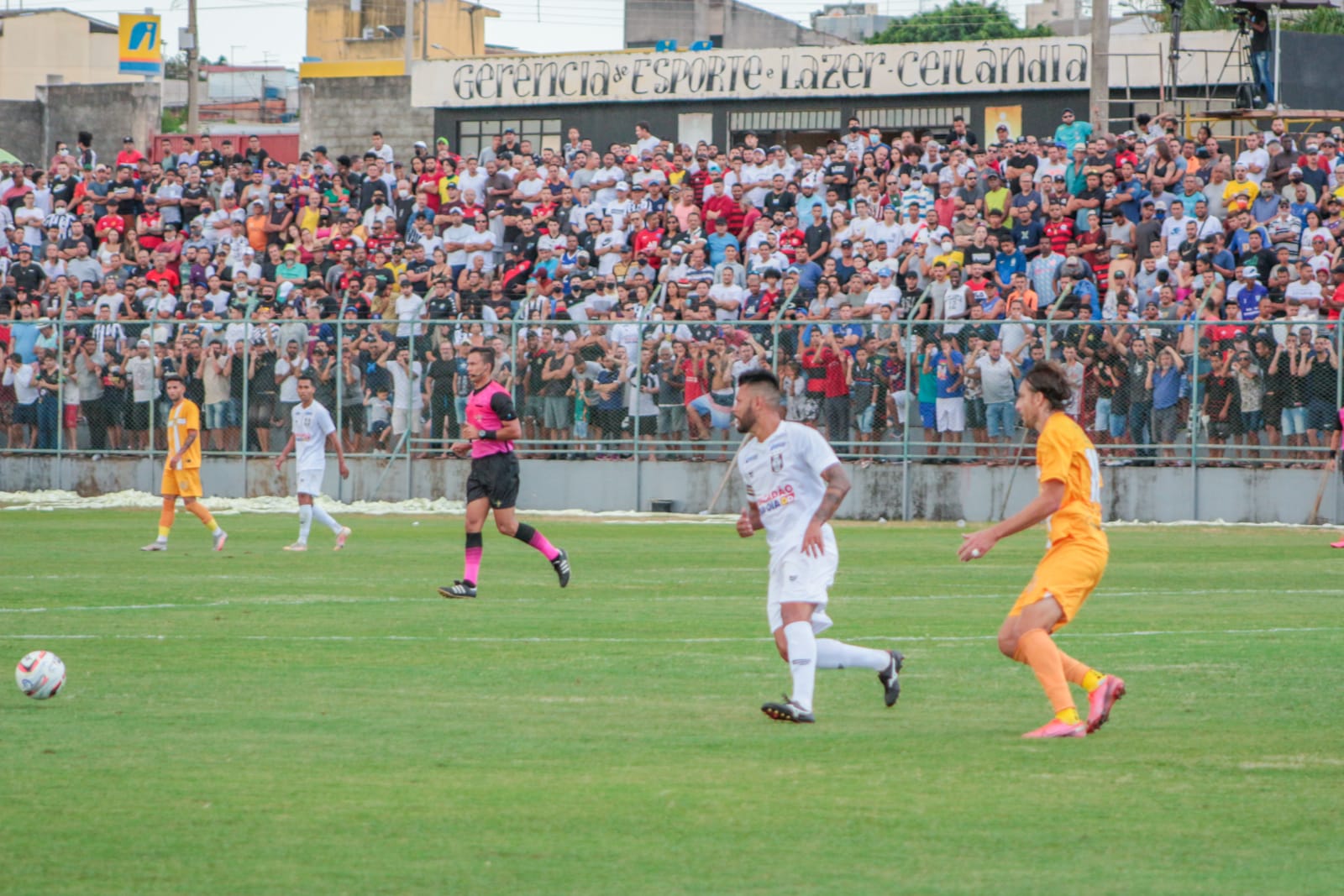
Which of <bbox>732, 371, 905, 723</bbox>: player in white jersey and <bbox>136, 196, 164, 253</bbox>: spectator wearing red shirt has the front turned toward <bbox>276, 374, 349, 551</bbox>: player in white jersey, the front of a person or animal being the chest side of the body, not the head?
the spectator wearing red shirt

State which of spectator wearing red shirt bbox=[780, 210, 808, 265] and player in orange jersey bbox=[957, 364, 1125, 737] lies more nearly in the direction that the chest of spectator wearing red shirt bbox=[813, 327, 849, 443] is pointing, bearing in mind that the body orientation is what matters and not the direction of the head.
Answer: the player in orange jersey

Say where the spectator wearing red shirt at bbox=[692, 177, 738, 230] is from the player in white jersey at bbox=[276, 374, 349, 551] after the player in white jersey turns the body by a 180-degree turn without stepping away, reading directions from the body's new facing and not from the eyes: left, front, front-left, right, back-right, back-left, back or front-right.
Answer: front

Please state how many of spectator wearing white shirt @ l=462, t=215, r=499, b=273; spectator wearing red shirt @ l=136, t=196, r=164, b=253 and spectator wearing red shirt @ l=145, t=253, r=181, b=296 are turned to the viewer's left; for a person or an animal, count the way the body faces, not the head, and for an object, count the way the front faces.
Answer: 0

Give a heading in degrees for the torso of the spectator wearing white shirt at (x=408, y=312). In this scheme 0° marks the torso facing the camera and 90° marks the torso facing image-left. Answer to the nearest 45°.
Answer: approximately 45°

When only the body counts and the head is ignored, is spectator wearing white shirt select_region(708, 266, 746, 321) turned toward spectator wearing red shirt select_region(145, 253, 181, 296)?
no

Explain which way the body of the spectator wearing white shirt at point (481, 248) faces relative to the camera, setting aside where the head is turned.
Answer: toward the camera

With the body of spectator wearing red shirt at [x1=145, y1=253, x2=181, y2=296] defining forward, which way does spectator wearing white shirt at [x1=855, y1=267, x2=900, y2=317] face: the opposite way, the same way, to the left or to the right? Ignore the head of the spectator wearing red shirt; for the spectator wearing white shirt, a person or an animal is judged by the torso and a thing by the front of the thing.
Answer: the same way

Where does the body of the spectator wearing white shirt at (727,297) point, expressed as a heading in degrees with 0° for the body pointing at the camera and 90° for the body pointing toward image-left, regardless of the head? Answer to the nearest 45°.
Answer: approximately 0°

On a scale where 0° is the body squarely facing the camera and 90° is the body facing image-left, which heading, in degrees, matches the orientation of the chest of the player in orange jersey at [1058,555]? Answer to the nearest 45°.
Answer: approximately 90°

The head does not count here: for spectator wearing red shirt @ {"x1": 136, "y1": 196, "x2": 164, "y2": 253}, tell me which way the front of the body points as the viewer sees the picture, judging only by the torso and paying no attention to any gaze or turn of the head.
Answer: toward the camera

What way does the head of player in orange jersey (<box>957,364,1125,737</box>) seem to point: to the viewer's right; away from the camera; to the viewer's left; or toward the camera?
to the viewer's left

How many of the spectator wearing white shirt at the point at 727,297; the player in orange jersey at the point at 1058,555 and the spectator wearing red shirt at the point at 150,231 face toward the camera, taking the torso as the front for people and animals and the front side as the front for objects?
2

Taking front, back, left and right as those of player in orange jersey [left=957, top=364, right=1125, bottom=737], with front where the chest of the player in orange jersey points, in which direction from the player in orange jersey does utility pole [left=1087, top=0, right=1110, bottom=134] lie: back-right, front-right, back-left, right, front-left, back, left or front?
right

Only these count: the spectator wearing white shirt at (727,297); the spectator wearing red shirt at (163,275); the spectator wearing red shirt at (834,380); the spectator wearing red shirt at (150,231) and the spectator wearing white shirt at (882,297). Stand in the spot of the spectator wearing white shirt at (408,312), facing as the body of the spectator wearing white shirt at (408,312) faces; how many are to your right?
2

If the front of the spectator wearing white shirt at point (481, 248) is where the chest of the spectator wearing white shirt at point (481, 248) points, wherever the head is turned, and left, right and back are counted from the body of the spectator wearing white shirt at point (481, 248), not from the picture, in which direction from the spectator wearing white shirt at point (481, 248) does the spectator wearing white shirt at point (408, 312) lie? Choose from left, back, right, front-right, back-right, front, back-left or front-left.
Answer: front-right

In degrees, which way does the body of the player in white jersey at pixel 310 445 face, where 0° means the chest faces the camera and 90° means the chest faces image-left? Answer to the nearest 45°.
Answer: approximately 45°
